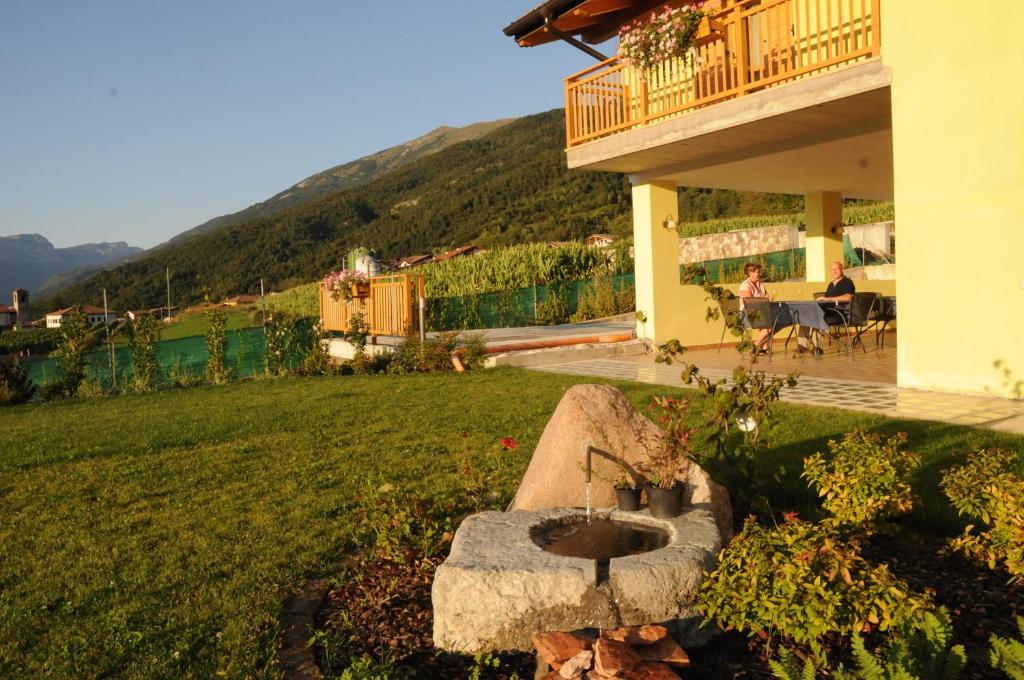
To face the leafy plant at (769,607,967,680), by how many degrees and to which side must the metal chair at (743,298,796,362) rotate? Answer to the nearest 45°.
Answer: approximately 135° to its right

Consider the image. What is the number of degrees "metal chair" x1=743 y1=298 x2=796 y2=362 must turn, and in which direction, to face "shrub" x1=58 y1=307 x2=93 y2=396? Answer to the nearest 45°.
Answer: approximately 135° to its left

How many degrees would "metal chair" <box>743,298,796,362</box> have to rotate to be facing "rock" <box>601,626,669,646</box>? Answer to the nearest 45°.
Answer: approximately 135° to its right

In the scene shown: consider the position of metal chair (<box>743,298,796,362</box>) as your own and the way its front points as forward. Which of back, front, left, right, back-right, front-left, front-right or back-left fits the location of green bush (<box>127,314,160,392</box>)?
back-left

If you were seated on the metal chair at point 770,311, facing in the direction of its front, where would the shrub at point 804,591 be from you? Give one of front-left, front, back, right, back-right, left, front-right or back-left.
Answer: back-right

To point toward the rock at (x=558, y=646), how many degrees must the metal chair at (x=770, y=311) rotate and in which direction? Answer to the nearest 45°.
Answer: approximately 135° to its right

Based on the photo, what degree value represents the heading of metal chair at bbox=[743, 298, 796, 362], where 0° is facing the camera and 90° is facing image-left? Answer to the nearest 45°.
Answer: approximately 225°
